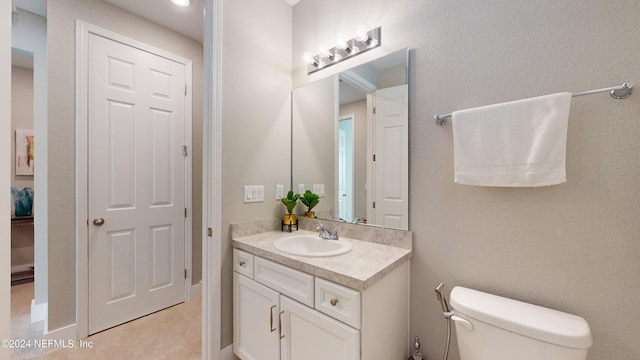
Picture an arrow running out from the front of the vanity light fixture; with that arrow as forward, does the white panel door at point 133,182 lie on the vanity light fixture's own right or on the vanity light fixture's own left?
on the vanity light fixture's own right

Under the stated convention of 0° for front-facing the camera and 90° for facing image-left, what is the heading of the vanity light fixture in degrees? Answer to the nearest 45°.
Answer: approximately 45°

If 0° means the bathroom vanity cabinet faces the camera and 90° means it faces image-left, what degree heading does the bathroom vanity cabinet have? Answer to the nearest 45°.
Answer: approximately 45°

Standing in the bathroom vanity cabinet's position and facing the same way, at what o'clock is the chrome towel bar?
The chrome towel bar is roughly at 8 o'clock from the bathroom vanity cabinet.

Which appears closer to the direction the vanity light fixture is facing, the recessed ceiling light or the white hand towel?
the recessed ceiling light

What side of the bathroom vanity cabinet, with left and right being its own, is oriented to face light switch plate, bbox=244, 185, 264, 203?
right

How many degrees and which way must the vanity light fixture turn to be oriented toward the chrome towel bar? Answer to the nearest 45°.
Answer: approximately 90° to its left

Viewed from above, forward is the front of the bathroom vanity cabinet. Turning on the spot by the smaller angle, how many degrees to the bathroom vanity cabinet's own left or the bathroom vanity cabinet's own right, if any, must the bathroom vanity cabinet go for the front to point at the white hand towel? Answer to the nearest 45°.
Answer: approximately 135° to the bathroom vanity cabinet's own left

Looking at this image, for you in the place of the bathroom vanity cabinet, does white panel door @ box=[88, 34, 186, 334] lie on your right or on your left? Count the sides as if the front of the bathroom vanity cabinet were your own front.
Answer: on your right
